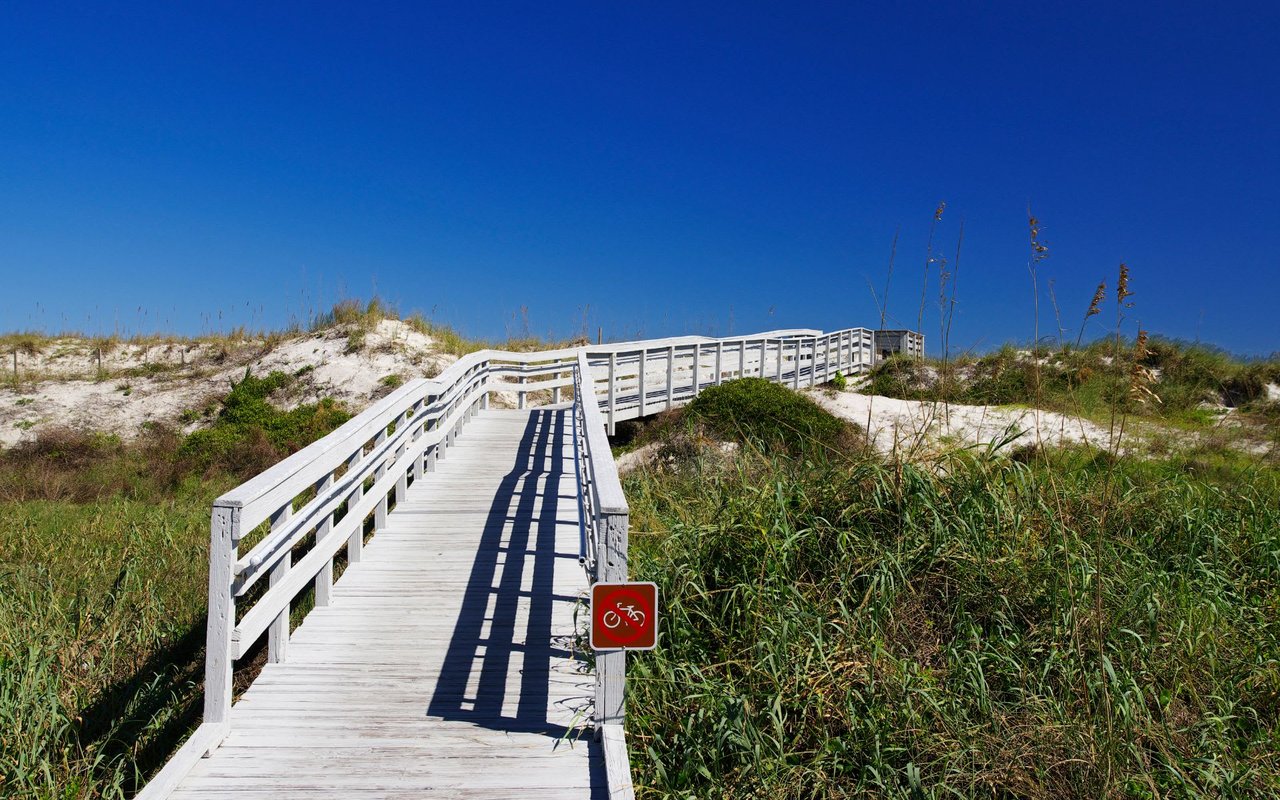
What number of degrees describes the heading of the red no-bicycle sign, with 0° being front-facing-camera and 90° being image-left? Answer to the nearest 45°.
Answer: approximately 0°

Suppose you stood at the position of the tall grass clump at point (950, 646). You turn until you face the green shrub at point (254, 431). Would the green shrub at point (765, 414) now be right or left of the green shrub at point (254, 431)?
right

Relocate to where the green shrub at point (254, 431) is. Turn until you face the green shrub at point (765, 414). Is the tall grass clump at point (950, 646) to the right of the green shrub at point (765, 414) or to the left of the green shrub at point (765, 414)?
right

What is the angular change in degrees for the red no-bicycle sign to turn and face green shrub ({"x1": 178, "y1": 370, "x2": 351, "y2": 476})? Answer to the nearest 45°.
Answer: approximately 135° to its right

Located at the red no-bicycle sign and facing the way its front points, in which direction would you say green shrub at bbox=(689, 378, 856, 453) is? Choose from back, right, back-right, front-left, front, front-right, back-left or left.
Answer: back

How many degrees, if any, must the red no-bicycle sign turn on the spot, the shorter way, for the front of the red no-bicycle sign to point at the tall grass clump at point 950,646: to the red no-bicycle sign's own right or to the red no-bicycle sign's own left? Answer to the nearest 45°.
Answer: approximately 135° to the red no-bicycle sign's own left
